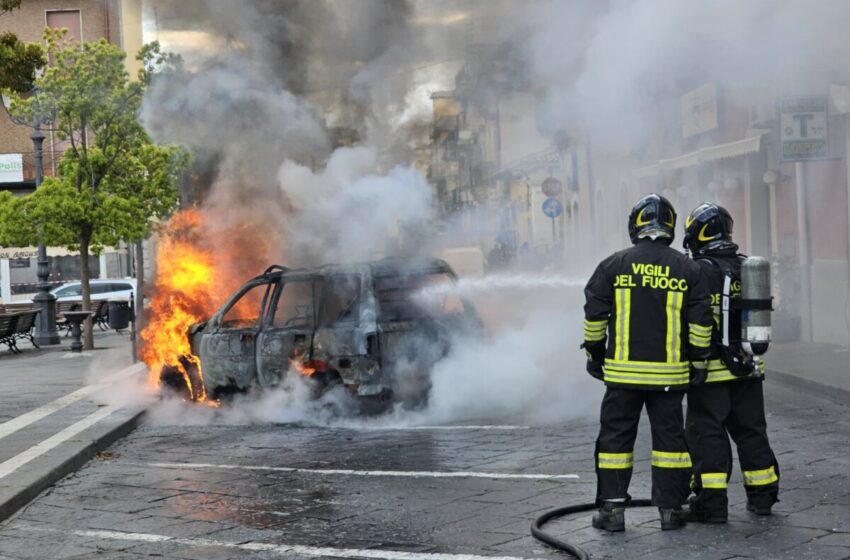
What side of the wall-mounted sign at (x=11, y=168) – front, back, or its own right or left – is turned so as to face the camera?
front

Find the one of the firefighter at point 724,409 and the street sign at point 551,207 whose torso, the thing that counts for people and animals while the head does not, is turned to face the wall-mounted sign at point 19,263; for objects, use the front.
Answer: the firefighter

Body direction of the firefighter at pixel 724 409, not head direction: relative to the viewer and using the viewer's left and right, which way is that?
facing away from the viewer and to the left of the viewer

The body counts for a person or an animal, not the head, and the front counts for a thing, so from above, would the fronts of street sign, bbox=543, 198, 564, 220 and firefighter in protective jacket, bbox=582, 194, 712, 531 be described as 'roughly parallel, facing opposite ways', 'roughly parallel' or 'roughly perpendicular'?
roughly parallel, facing opposite ways

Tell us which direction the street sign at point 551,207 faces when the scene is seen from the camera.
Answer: facing the viewer

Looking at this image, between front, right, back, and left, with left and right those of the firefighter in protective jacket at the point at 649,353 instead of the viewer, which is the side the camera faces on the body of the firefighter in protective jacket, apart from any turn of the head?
back

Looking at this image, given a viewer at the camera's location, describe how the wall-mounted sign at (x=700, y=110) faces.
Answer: facing the viewer and to the left of the viewer

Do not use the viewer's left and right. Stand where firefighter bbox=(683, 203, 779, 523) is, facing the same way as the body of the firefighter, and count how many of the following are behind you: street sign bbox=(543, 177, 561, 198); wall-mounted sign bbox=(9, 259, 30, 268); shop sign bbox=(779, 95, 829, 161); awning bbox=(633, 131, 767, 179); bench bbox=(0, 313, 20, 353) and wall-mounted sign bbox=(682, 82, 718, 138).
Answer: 0

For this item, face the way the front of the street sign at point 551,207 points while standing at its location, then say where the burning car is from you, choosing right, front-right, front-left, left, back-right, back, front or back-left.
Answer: front

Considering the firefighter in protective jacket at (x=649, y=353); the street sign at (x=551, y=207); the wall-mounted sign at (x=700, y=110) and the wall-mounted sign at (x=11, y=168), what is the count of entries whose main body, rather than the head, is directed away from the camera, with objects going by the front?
1

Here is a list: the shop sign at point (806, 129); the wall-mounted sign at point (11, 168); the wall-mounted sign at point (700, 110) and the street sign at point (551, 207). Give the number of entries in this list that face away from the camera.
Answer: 0

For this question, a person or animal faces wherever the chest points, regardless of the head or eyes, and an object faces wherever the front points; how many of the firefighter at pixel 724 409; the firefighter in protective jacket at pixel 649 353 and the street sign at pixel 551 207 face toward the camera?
1

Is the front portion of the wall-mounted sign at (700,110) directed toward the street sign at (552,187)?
no

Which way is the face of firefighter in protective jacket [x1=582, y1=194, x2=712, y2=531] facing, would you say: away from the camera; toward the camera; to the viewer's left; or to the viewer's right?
away from the camera

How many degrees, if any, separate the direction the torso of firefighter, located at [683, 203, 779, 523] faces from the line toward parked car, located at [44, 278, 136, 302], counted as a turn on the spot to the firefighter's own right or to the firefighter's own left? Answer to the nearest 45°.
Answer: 0° — they already face it

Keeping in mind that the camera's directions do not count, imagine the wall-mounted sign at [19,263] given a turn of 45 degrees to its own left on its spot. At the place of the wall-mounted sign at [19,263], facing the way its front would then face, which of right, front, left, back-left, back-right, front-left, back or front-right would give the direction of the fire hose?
front-right

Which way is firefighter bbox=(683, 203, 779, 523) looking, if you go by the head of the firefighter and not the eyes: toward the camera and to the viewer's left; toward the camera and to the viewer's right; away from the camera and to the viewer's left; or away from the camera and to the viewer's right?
away from the camera and to the viewer's left

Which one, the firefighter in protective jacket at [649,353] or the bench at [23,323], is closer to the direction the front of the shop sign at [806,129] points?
the firefighter in protective jacket

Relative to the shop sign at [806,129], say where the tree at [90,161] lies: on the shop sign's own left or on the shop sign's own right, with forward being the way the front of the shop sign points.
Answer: on the shop sign's own right

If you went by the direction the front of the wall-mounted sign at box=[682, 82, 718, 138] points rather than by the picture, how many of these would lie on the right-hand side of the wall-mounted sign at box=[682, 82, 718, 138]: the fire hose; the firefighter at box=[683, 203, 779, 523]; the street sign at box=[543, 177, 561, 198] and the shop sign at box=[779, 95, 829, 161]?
1
